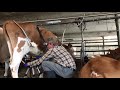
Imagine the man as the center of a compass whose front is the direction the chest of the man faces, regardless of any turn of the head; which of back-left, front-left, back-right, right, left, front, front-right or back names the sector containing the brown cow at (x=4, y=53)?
front-right

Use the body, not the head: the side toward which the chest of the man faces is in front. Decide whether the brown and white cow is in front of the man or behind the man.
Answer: in front

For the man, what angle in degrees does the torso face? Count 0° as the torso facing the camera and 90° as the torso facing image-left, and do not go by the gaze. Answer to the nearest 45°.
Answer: approximately 90°
